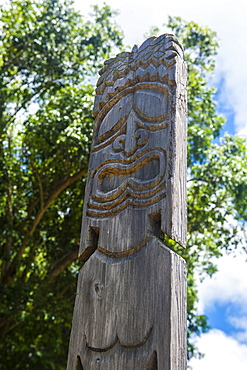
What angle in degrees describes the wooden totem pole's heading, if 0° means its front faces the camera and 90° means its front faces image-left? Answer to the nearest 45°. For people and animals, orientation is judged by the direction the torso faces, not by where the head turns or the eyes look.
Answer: approximately 45°
